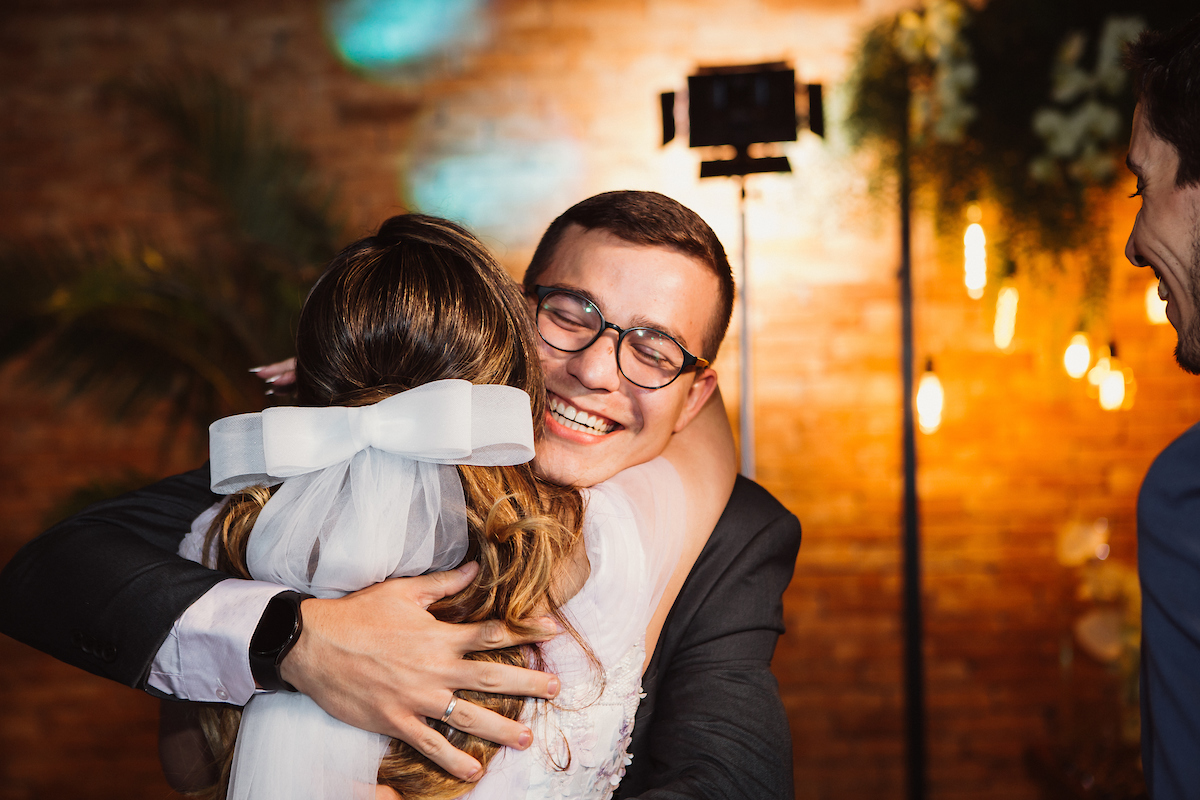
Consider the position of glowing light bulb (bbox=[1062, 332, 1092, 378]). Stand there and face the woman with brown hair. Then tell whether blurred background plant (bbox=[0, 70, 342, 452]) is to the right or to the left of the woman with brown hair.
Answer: right

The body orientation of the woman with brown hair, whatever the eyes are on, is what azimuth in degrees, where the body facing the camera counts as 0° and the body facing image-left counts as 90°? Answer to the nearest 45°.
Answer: approximately 180°

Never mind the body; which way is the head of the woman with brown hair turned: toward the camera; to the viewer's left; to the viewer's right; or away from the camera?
away from the camera

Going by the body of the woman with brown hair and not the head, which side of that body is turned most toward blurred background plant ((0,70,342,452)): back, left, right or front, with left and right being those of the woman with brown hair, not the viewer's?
front

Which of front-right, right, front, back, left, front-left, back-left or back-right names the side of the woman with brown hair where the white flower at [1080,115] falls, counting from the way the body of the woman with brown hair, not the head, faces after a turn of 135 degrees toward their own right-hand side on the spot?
left
